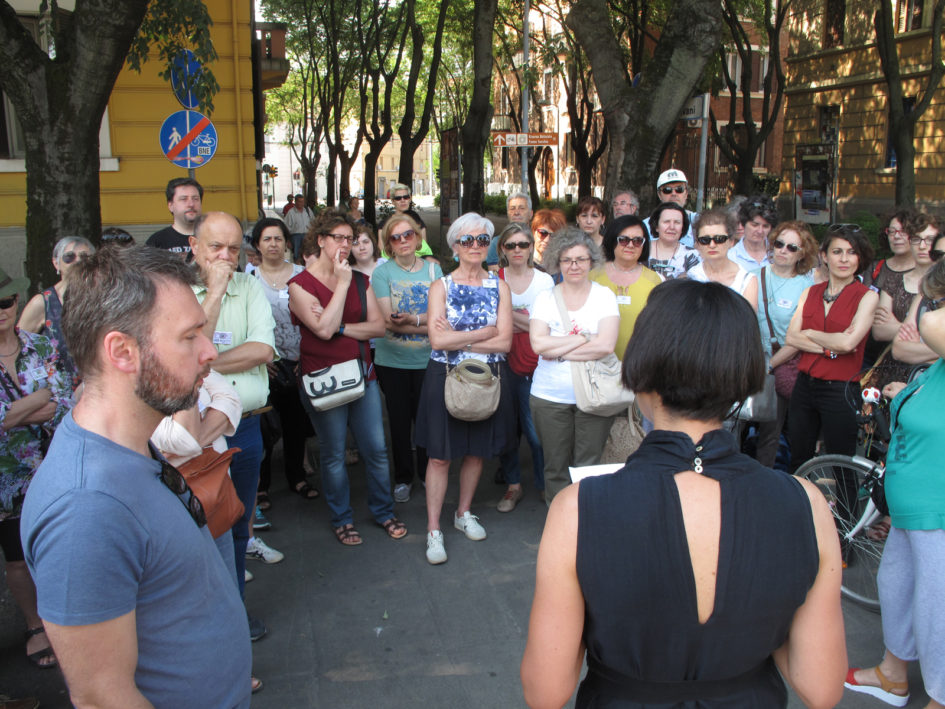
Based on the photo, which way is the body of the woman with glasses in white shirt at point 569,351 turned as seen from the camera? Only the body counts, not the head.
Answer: toward the camera

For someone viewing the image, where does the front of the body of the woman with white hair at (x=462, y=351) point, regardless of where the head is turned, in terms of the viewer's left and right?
facing the viewer

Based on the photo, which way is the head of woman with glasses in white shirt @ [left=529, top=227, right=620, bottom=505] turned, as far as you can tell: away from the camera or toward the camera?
toward the camera

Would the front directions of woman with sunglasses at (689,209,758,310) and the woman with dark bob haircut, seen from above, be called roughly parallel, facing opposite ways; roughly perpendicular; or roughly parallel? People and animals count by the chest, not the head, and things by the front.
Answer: roughly parallel, facing opposite ways

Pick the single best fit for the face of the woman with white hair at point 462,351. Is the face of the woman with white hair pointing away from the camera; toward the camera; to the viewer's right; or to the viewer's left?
toward the camera

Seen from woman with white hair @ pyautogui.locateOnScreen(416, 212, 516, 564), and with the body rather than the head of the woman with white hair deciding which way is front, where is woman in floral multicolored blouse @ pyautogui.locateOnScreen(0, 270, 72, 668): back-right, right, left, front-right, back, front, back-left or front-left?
front-right

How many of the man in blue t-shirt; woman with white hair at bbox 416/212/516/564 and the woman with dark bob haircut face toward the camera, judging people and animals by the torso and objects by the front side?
1

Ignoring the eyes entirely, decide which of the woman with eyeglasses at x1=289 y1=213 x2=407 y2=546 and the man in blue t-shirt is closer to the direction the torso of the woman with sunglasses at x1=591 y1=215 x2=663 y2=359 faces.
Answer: the man in blue t-shirt

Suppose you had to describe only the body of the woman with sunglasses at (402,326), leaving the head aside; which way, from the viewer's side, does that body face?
toward the camera

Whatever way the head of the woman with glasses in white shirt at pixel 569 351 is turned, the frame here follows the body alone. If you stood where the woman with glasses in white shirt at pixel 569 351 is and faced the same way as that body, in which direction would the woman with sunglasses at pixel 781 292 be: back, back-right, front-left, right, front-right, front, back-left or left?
back-left

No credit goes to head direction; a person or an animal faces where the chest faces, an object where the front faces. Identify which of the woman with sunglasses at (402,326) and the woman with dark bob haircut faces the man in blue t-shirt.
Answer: the woman with sunglasses

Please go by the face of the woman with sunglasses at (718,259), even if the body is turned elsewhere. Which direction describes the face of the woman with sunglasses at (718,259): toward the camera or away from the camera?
toward the camera

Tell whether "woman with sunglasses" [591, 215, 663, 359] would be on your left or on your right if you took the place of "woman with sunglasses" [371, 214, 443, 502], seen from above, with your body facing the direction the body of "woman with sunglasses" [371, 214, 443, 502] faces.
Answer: on your left

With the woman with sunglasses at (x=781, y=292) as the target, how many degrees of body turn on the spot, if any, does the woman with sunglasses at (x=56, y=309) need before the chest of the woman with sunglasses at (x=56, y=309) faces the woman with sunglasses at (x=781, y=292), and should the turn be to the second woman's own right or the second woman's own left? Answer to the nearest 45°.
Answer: approximately 45° to the second woman's own left

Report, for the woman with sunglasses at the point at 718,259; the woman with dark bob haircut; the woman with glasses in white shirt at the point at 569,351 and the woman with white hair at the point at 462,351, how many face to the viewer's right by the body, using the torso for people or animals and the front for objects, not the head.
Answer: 0

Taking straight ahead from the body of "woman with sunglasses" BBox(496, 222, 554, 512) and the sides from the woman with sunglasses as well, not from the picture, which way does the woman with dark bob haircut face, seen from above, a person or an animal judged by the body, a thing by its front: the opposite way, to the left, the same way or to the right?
the opposite way

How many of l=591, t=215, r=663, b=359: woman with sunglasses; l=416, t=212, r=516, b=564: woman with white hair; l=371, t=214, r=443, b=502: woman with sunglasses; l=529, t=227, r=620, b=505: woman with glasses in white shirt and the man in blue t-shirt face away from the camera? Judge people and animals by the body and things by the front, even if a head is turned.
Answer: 0

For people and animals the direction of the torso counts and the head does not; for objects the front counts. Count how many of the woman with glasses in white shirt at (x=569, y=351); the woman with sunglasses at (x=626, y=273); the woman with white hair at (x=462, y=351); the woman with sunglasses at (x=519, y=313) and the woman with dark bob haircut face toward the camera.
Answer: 4

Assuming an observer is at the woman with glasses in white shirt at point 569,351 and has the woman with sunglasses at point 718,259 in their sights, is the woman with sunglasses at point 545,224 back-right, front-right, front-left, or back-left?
front-left

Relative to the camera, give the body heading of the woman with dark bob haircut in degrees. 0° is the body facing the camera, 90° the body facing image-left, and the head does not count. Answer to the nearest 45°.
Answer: approximately 180°

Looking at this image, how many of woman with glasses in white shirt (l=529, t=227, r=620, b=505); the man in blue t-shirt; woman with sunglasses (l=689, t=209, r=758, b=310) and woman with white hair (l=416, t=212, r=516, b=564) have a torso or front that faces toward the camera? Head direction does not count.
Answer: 3
